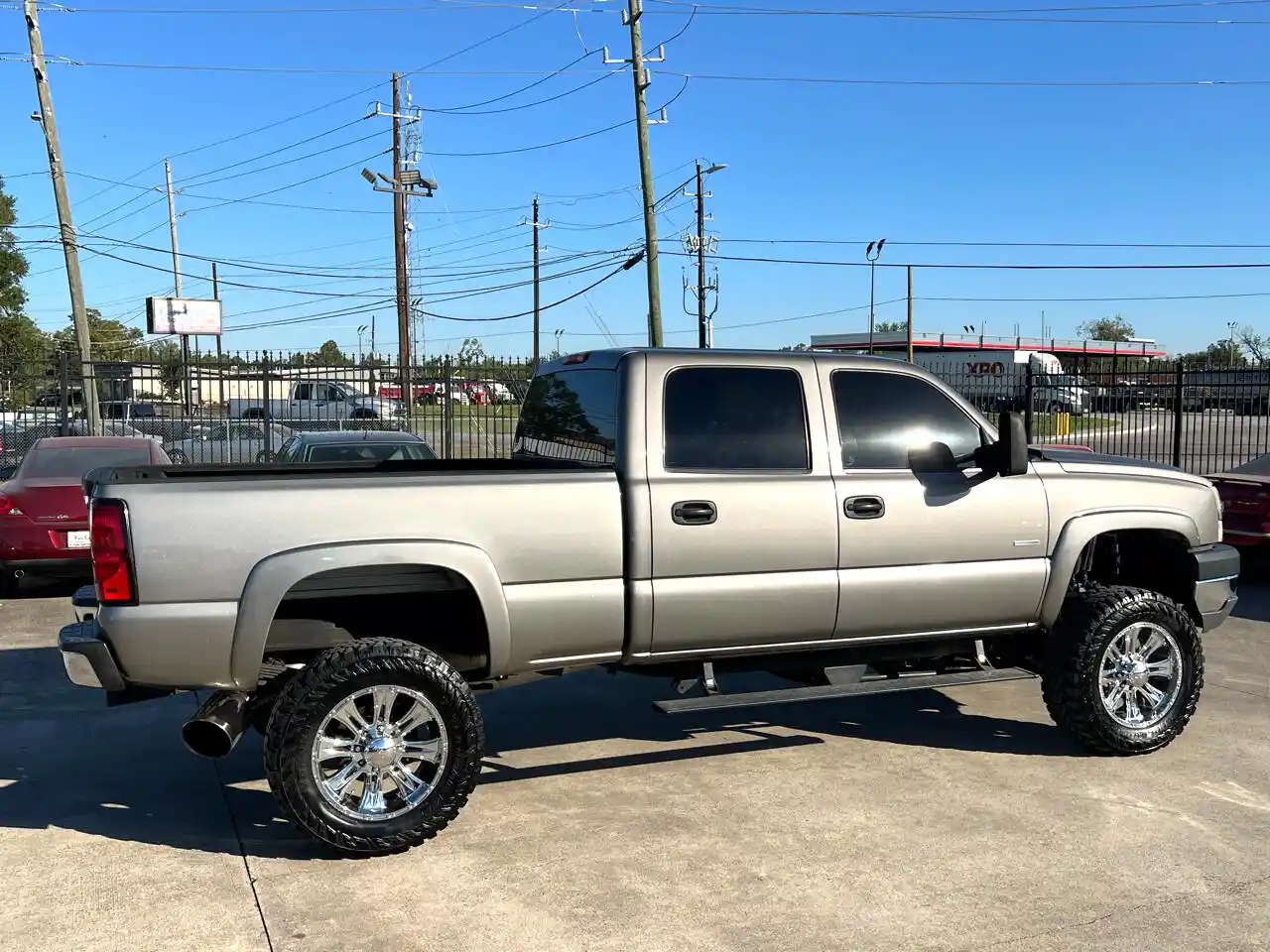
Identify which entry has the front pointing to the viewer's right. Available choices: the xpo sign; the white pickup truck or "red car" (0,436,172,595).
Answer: the white pickup truck

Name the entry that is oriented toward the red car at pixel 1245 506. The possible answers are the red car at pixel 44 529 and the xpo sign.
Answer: the xpo sign

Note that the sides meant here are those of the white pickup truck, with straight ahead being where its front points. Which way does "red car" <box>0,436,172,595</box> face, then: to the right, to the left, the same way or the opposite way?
to the left

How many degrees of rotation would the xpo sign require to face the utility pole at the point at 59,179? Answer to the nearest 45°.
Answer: approximately 45° to its right

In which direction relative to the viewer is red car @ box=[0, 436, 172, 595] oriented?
away from the camera

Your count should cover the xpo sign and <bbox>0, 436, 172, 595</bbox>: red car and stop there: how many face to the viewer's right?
0

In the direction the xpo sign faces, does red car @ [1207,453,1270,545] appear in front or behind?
in front

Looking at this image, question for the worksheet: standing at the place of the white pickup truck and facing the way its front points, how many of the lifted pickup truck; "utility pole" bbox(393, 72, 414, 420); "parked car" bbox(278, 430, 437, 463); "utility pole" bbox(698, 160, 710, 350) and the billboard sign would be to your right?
2

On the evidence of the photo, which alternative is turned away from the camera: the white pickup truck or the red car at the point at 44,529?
the red car

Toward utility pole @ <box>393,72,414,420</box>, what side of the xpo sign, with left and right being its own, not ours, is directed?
right

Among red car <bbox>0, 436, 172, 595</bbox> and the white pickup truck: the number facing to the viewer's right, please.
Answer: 1

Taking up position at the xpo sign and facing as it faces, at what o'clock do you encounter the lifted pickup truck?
The lifted pickup truck is roughly at 12 o'clock from the xpo sign.

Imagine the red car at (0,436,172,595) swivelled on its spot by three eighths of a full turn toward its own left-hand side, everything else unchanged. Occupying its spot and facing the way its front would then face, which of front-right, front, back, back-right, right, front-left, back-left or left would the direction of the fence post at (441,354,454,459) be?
back

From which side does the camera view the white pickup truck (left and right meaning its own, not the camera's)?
right

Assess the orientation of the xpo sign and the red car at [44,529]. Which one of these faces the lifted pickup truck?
the xpo sign

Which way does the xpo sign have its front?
toward the camera

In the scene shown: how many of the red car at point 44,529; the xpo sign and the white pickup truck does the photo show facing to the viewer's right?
1

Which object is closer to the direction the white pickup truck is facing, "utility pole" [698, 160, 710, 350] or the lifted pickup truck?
the utility pole

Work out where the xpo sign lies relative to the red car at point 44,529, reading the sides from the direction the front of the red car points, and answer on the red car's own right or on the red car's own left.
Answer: on the red car's own right

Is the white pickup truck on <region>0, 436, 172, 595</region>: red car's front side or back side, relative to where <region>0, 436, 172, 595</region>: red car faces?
on the front side
